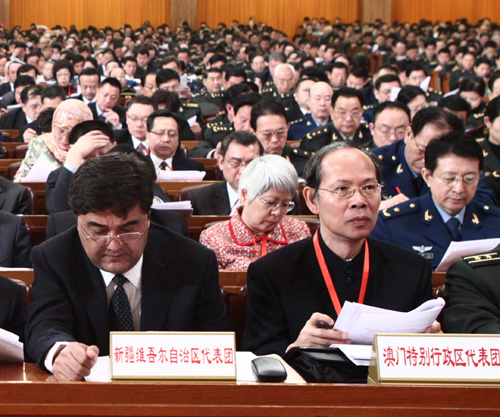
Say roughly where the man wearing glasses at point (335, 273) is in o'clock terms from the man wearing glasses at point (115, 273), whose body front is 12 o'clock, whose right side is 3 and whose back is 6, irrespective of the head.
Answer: the man wearing glasses at point (335, 273) is roughly at 9 o'clock from the man wearing glasses at point (115, 273).

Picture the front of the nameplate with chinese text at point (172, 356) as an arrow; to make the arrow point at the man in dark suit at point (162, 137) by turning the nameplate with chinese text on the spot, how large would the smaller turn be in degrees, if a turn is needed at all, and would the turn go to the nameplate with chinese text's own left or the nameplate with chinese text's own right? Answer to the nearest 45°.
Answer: approximately 180°

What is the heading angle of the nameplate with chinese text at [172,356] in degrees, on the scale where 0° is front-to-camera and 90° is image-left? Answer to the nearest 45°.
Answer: approximately 0°

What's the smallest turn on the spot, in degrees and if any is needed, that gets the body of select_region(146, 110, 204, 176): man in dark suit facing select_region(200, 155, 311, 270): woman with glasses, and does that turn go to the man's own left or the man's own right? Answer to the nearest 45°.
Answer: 0° — they already face them

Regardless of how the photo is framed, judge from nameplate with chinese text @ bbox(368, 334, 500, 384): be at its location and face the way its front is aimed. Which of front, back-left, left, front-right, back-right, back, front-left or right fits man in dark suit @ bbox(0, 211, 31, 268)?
back-right

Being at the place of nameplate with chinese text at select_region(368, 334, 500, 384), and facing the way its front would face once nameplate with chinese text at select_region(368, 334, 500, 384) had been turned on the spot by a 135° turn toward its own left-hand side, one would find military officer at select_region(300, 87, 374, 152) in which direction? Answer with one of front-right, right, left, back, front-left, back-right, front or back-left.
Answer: front-left

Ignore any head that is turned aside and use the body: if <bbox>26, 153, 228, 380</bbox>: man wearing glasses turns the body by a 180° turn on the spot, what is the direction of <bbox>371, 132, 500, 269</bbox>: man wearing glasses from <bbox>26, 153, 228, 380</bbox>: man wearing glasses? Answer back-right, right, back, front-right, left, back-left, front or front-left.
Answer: front-right

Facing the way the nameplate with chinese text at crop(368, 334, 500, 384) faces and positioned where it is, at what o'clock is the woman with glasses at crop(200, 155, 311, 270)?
The woman with glasses is roughly at 5 o'clock from the nameplate with chinese text.
